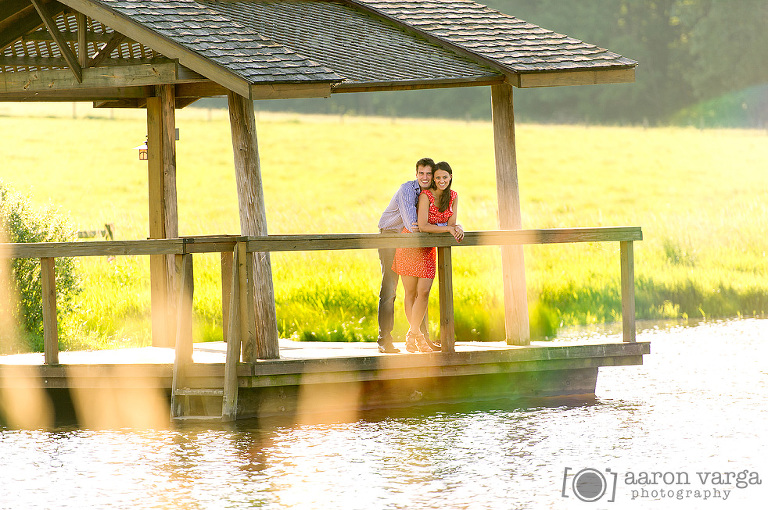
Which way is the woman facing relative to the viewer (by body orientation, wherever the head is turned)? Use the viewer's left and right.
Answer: facing the viewer and to the right of the viewer

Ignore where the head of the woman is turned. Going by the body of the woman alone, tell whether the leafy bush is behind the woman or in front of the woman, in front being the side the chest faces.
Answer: behind
